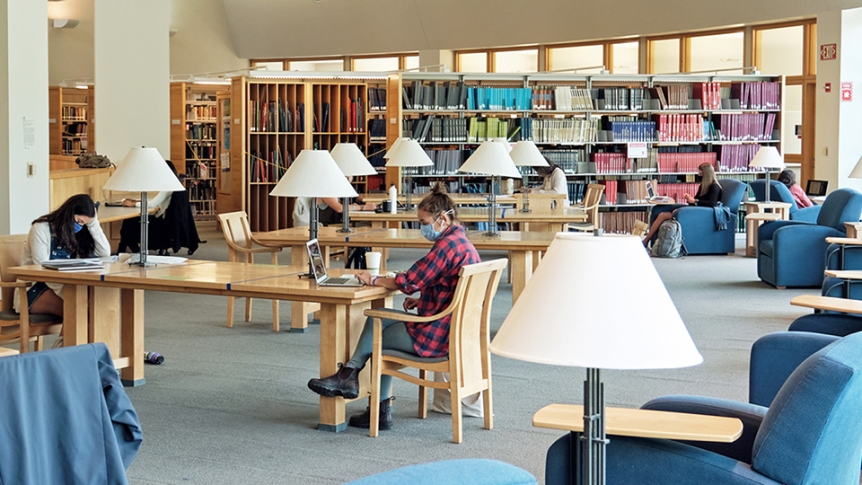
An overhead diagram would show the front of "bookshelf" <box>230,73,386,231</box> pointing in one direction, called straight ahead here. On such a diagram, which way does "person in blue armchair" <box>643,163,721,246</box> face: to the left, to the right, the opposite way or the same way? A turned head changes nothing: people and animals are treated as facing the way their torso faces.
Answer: to the right

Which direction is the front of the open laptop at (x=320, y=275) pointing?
to the viewer's right

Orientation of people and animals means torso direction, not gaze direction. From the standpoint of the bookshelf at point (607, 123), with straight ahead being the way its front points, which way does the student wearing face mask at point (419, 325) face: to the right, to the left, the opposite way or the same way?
to the right

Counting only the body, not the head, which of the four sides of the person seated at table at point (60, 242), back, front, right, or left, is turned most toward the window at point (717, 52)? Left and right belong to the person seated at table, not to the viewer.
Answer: left

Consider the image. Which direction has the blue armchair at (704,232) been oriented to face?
to the viewer's left

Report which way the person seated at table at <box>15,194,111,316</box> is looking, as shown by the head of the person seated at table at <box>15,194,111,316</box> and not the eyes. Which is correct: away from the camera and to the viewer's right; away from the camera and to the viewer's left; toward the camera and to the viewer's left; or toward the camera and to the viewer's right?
toward the camera and to the viewer's right

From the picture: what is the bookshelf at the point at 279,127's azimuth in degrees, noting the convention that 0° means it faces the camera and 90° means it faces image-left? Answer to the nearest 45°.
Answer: approximately 0°

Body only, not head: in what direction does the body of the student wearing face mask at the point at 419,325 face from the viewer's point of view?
to the viewer's left

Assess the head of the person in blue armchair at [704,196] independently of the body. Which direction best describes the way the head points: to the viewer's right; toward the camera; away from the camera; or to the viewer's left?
to the viewer's left

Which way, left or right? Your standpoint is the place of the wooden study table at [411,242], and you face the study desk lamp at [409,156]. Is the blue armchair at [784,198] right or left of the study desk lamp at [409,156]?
right
